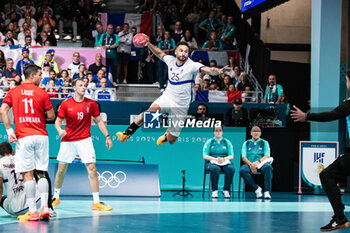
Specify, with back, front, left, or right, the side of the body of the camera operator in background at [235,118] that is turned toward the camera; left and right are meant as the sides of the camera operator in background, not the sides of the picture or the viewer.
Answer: front

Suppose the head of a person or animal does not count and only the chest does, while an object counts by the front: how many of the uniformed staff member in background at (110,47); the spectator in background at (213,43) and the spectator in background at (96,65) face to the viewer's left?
0

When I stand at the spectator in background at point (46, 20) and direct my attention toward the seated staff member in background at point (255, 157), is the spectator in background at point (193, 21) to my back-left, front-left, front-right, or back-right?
front-left

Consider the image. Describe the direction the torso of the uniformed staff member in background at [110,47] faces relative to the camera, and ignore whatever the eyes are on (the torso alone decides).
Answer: toward the camera

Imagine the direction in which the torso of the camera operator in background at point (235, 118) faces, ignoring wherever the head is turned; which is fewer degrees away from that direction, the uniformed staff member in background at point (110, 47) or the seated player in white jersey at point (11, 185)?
the seated player in white jersey

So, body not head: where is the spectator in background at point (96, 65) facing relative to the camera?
toward the camera

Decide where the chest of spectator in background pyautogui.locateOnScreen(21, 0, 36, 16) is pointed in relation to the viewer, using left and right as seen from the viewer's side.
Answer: facing the viewer

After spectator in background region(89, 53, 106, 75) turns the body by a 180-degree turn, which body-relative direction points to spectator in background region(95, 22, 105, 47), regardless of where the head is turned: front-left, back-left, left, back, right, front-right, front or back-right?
front

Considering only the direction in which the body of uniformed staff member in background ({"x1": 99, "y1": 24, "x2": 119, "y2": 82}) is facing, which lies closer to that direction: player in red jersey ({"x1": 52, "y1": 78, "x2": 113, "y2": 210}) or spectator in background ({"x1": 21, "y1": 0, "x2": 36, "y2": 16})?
the player in red jersey

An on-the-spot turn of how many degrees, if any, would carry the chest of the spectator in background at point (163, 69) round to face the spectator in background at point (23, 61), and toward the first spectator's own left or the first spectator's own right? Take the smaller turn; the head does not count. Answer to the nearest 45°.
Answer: approximately 90° to the first spectator's own right

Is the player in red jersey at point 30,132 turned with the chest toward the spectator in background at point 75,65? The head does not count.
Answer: yes

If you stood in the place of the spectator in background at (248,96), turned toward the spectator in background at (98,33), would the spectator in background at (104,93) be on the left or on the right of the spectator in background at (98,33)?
left

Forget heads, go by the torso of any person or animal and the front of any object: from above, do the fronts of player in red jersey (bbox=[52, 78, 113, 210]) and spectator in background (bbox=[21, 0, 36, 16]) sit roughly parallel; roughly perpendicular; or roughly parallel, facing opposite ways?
roughly parallel

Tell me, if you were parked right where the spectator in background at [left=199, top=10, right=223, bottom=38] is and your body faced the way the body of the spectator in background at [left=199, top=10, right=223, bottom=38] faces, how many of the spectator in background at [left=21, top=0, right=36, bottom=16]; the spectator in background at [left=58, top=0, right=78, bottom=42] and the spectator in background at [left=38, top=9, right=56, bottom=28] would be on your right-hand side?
3

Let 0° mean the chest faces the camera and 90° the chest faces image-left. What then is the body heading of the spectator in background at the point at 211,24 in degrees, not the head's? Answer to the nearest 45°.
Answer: approximately 0°

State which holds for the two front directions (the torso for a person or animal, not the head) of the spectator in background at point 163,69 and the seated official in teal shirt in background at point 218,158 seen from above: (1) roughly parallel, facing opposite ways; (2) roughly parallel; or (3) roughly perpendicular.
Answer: roughly parallel
